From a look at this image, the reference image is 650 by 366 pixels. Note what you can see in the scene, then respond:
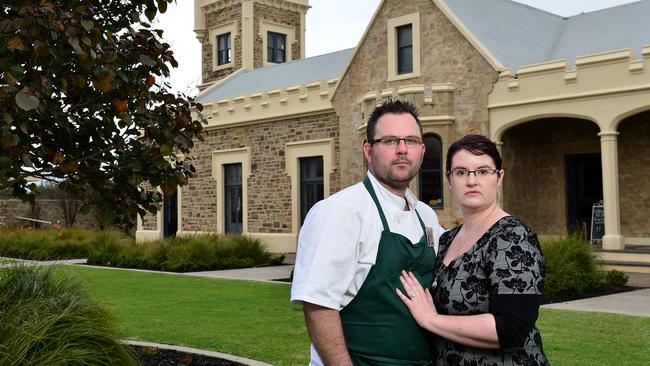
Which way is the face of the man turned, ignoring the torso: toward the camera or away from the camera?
toward the camera

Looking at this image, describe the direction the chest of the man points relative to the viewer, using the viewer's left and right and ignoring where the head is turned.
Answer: facing the viewer and to the right of the viewer

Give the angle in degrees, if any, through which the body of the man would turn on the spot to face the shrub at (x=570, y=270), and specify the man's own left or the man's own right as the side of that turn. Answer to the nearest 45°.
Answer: approximately 135° to the man's own left

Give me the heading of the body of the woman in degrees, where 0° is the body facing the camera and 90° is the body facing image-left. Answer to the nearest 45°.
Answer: approximately 45°

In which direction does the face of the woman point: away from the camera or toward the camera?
toward the camera

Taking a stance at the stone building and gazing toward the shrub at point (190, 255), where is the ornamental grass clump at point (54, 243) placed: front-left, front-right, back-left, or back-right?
front-right

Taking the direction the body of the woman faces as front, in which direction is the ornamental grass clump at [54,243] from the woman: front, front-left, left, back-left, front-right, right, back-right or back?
right

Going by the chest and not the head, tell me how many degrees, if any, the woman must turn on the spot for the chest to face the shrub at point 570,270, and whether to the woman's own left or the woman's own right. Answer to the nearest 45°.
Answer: approximately 135° to the woman's own right

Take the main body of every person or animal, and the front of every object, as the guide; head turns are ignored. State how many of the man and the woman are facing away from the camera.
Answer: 0

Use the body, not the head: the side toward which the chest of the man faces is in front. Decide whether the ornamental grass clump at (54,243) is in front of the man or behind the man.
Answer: behind
